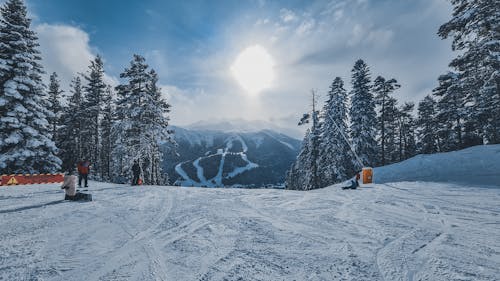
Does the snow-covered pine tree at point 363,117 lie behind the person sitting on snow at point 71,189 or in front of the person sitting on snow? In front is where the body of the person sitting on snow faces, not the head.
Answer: in front

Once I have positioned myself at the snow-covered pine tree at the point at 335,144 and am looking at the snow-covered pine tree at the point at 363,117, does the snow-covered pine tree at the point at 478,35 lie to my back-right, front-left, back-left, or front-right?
front-right

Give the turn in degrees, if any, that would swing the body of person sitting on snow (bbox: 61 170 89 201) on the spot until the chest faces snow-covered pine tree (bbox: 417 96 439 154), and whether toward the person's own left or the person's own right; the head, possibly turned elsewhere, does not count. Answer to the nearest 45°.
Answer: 0° — they already face it

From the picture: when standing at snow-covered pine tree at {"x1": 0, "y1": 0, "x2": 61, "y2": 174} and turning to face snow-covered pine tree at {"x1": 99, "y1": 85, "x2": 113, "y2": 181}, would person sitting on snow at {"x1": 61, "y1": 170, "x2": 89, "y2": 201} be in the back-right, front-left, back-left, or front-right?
back-right

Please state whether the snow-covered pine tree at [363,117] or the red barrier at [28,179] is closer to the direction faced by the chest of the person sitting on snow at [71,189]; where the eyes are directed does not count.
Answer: the snow-covered pine tree

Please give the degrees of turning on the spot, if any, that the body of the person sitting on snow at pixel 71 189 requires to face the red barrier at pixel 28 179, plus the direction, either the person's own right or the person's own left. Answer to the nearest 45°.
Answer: approximately 90° to the person's own left

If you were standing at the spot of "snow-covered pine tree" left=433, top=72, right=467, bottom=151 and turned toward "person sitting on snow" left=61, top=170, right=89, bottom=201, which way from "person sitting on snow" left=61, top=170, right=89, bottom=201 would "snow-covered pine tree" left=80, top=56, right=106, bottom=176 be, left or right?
right

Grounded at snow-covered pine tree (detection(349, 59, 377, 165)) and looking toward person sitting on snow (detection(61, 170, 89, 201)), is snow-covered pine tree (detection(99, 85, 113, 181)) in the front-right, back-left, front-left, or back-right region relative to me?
front-right

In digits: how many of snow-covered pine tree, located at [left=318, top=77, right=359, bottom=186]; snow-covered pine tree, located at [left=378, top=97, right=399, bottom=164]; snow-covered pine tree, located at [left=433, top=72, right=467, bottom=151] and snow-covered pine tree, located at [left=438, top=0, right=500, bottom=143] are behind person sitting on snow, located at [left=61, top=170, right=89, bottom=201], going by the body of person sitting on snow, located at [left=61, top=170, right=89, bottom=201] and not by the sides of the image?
0

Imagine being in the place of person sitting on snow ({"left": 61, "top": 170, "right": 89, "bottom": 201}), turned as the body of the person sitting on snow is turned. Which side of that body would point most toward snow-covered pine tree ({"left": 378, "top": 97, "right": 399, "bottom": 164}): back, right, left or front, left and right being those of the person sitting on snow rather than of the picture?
front

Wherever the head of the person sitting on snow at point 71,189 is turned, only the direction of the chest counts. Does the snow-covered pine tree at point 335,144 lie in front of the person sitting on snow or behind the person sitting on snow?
in front

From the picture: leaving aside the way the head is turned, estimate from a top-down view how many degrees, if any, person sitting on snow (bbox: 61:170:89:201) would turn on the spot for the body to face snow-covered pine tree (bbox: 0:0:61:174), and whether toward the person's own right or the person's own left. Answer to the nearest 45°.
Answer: approximately 90° to the person's own left

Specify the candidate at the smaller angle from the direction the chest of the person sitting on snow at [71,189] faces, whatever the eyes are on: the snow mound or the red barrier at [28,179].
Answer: the snow mound
